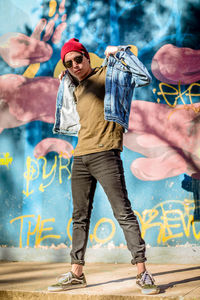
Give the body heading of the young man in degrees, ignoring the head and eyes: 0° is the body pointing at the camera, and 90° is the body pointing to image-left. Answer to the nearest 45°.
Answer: approximately 45°
